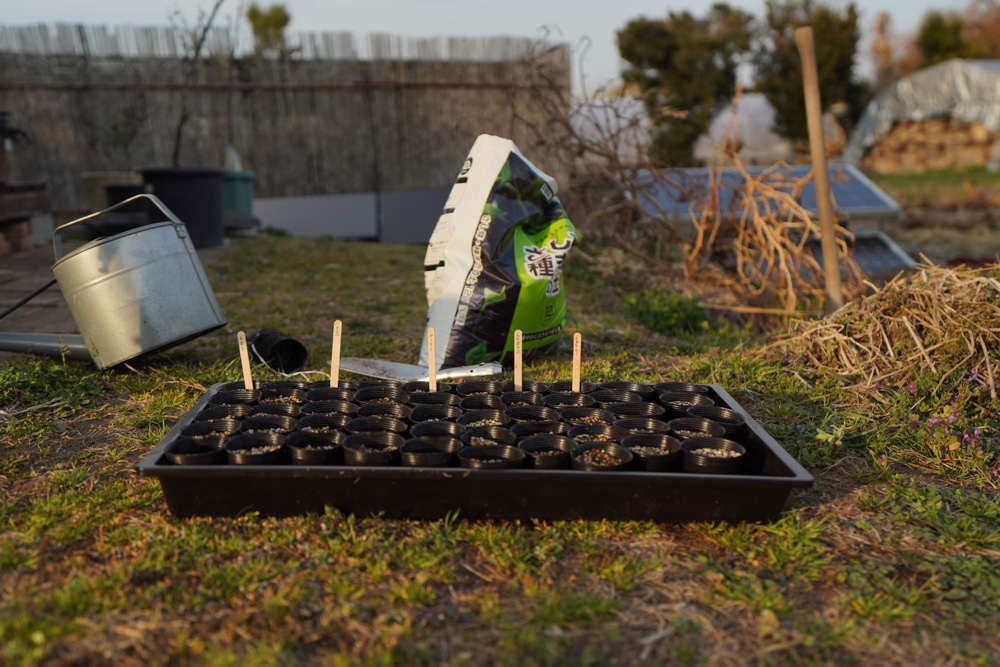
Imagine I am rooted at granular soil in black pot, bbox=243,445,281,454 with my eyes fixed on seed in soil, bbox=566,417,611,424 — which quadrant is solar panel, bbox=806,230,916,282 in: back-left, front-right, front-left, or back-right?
front-left

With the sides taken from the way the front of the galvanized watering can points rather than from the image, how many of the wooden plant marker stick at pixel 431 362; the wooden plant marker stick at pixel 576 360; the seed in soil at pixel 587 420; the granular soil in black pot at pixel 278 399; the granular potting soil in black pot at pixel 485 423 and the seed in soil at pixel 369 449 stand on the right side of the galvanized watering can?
0

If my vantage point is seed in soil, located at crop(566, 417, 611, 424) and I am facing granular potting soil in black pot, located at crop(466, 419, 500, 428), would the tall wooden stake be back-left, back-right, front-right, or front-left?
back-right

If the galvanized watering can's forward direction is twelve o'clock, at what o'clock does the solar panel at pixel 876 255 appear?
The solar panel is roughly at 4 o'clock from the galvanized watering can.

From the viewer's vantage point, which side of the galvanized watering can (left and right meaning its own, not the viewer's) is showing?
left

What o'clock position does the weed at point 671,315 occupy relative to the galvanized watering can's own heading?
The weed is roughly at 6 o'clock from the galvanized watering can.

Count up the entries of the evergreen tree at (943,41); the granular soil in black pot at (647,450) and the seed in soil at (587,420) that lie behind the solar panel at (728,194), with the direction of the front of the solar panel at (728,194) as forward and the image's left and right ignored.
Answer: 1

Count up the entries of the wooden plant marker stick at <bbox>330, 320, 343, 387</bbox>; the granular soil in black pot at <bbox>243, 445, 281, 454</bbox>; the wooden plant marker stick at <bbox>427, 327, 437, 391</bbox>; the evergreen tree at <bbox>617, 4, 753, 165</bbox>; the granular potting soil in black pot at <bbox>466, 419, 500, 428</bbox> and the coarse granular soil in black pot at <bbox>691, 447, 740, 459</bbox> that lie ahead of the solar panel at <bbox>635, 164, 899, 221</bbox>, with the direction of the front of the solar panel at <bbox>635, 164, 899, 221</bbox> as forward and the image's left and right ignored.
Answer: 5

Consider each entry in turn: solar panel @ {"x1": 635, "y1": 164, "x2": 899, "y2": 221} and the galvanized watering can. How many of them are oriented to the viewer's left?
1

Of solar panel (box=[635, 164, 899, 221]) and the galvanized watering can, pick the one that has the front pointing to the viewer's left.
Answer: the galvanized watering can

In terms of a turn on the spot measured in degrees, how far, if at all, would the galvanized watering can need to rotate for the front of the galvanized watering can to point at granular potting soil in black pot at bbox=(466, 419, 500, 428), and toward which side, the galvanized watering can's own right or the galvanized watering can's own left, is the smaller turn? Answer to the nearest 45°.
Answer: approximately 135° to the galvanized watering can's own left

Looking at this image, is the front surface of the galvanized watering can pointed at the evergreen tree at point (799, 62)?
no

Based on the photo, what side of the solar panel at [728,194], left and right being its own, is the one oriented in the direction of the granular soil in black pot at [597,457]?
front

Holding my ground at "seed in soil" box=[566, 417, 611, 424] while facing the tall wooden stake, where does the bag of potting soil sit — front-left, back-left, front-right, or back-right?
front-left

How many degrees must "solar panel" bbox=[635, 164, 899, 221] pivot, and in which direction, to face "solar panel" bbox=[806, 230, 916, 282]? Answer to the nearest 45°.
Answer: approximately 45° to its left

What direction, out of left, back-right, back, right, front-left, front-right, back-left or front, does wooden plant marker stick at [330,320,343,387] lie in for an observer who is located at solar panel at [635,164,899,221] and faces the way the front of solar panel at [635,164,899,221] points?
front

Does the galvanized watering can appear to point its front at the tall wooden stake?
no

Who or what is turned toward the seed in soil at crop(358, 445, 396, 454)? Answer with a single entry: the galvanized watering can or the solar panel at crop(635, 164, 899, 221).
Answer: the solar panel

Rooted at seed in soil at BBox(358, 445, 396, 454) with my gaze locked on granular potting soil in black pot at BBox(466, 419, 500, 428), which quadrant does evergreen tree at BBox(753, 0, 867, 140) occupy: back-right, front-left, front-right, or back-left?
front-left

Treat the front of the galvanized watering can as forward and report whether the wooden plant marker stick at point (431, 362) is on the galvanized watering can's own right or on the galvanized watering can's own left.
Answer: on the galvanized watering can's own left

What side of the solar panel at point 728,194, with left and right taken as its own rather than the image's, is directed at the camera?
front

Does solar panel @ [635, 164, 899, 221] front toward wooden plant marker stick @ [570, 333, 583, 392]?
yes
